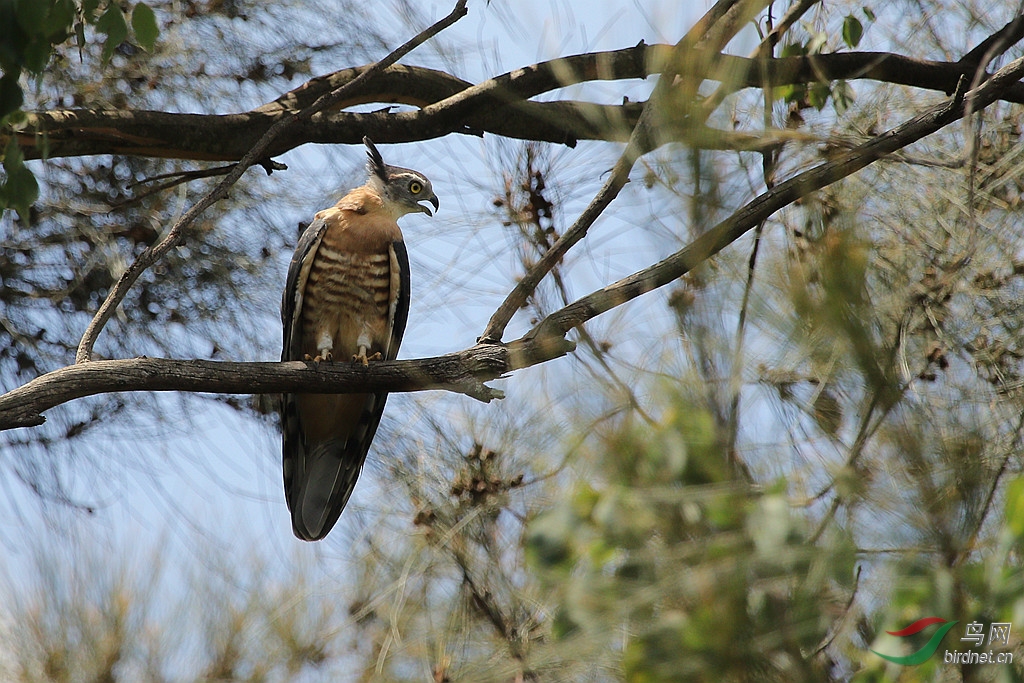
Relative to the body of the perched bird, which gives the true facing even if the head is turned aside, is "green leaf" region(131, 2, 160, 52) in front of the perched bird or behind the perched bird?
in front

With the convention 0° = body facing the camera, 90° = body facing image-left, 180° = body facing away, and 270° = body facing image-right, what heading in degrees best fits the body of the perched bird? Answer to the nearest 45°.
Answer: approximately 0°
